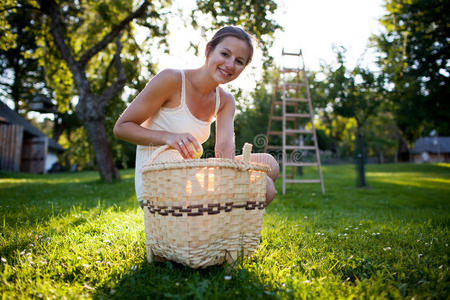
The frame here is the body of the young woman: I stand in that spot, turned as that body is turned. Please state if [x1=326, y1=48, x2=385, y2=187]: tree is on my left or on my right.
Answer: on my left

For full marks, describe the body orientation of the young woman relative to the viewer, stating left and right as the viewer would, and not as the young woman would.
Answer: facing the viewer and to the right of the viewer

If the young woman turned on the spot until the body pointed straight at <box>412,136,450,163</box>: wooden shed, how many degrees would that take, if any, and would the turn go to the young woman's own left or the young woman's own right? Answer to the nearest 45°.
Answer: approximately 90° to the young woman's own left

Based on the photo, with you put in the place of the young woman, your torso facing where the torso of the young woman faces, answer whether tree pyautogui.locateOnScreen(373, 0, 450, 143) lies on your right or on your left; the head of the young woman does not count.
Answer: on your left

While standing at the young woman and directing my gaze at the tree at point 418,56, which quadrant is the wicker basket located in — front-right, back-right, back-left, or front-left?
back-right
